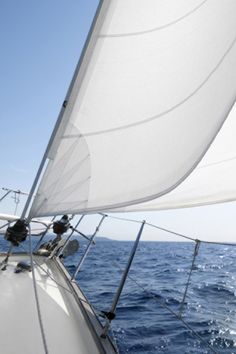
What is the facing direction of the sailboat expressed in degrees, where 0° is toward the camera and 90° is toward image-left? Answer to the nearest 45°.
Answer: approximately 135°
